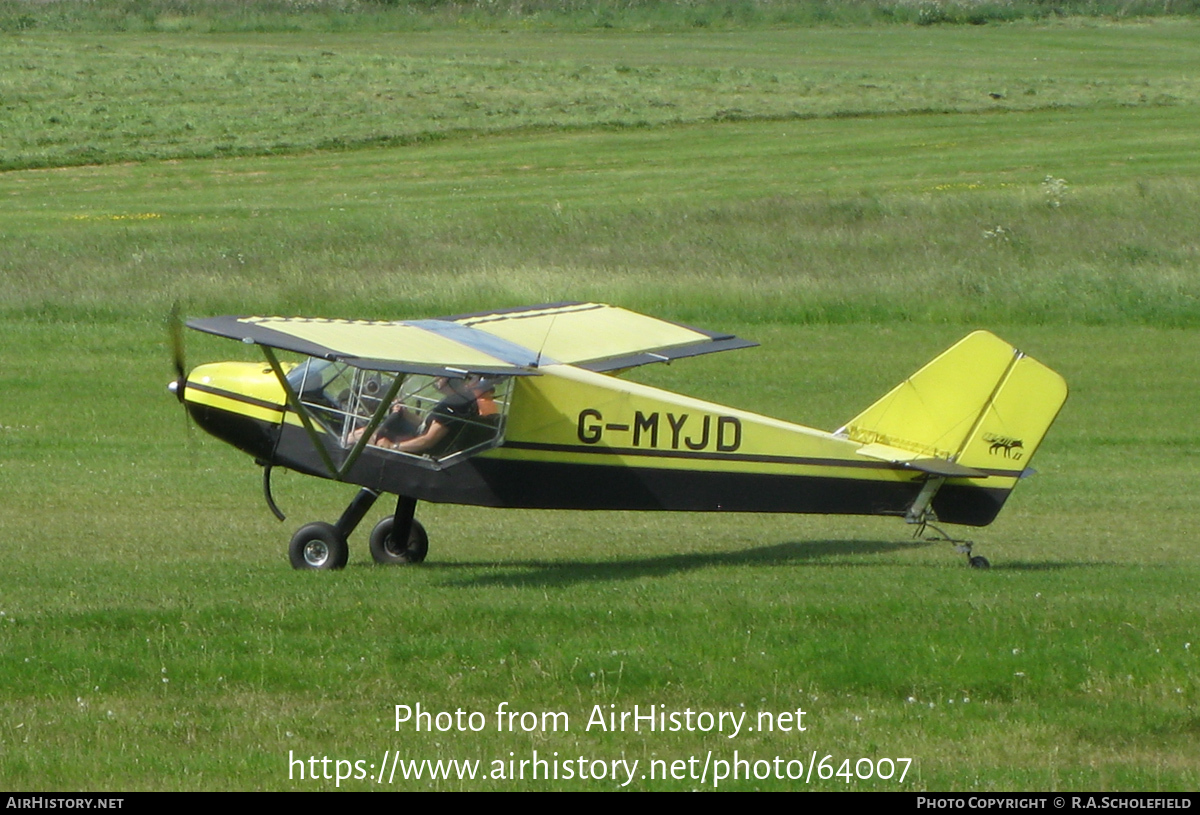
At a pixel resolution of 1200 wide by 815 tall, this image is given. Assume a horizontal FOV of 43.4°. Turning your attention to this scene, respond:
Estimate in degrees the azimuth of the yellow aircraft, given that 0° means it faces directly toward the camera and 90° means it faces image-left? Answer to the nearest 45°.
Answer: approximately 90°

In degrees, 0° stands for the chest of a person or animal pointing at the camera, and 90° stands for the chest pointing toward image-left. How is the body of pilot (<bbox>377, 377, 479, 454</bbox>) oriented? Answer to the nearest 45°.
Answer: approximately 90°
